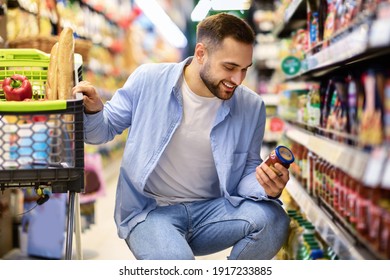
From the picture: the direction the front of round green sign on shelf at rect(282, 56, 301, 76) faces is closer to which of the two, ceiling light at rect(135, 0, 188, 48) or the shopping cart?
the shopping cart

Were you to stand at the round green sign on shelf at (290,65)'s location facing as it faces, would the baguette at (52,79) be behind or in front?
in front

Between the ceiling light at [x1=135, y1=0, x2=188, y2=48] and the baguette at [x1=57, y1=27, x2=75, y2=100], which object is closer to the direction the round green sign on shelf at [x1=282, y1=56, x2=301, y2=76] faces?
the baguette

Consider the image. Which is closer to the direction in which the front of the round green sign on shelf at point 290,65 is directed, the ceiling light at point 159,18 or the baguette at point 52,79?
the baguette

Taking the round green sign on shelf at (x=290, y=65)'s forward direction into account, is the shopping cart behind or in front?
in front
